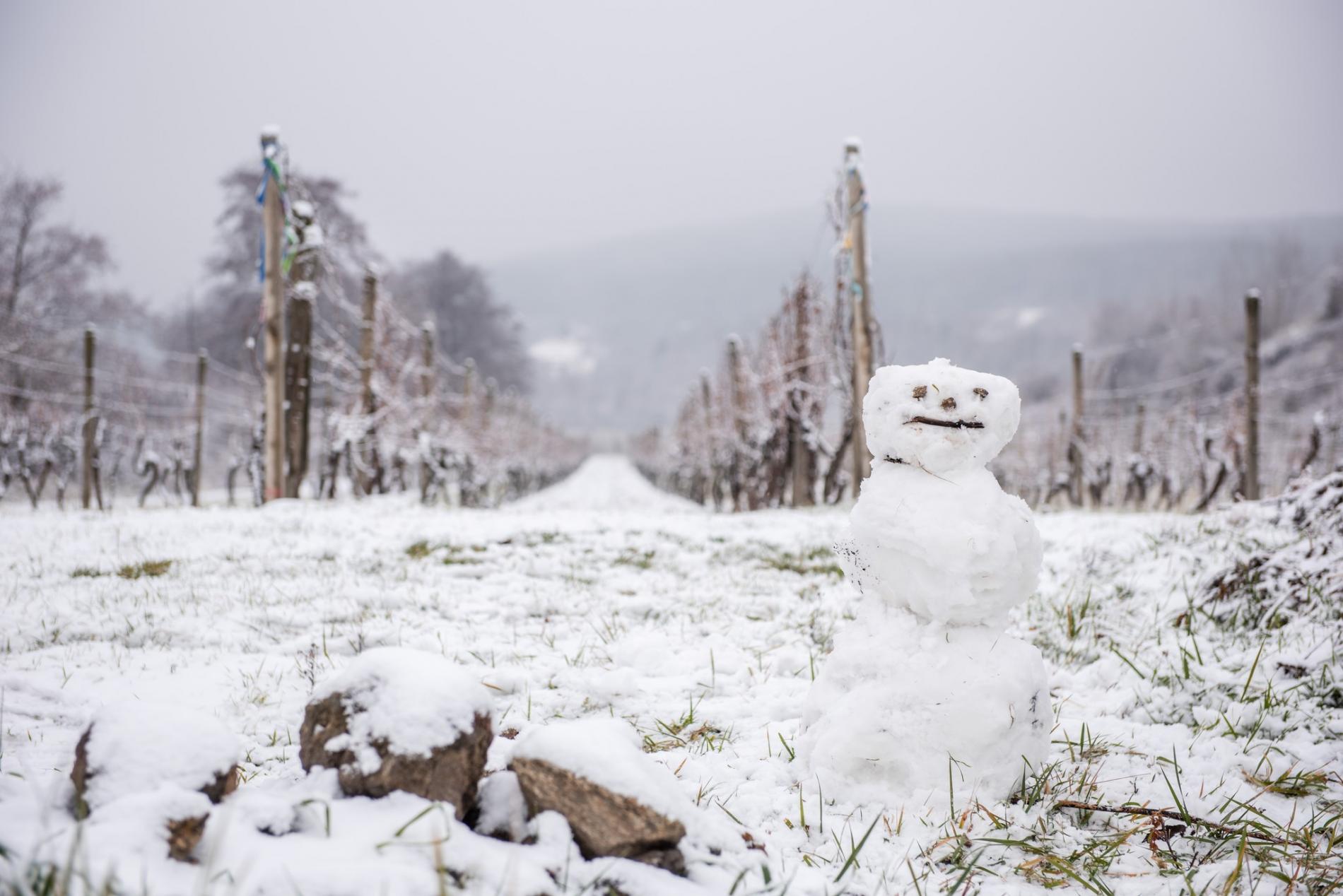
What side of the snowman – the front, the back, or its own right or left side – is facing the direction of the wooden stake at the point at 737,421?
back

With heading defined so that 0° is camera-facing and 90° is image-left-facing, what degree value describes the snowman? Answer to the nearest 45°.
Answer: approximately 0°

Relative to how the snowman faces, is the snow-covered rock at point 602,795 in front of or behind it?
in front

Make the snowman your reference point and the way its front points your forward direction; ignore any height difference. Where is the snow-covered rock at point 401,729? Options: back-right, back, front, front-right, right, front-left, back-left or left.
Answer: front-right

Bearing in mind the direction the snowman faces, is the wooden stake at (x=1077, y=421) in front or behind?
behind

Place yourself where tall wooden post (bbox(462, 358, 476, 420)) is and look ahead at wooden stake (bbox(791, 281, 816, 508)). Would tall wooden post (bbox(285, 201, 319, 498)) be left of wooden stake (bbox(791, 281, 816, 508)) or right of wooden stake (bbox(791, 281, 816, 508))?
right

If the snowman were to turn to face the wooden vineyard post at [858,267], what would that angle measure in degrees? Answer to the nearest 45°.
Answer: approximately 180°

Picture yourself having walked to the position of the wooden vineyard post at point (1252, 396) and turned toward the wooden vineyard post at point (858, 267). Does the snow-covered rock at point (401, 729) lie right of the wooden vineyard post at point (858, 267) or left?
left

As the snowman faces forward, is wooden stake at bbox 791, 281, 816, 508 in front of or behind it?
behind

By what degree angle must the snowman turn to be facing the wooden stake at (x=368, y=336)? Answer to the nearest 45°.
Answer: approximately 135° to its right

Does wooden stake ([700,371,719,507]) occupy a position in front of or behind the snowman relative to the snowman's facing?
behind

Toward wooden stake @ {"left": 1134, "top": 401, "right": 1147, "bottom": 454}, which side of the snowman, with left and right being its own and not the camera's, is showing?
back
